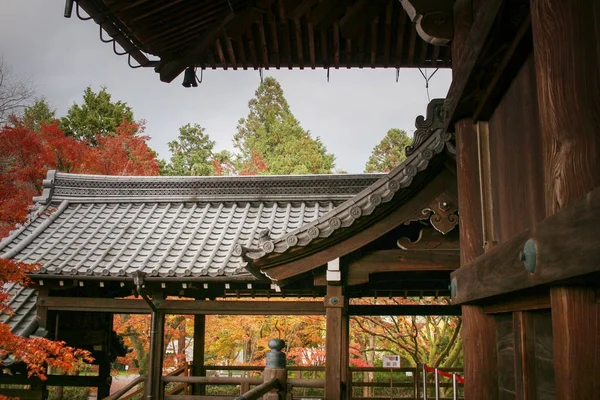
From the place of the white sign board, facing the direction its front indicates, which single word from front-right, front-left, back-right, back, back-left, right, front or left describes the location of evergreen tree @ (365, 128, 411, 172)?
back

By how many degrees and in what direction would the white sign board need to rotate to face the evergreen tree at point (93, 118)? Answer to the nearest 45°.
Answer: approximately 135° to its right

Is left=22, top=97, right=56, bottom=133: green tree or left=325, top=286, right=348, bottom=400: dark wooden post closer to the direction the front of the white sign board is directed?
the dark wooden post

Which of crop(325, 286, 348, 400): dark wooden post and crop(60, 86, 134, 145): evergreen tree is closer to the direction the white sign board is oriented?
the dark wooden post

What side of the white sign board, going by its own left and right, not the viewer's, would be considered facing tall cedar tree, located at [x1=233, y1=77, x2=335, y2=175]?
back

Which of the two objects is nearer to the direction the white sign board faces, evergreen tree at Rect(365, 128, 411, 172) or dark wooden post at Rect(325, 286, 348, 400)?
the dark wooden post

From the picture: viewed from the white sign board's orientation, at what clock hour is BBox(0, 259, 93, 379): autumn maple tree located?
The autumn maple tree is roughly at 1 o'clock from the white sign board.

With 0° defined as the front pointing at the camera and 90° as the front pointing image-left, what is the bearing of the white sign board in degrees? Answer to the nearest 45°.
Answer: approximately 0°

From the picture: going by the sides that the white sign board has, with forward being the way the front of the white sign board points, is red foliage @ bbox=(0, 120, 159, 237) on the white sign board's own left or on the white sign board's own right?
on the white sign board's own right

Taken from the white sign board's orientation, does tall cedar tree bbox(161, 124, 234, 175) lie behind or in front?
behind
